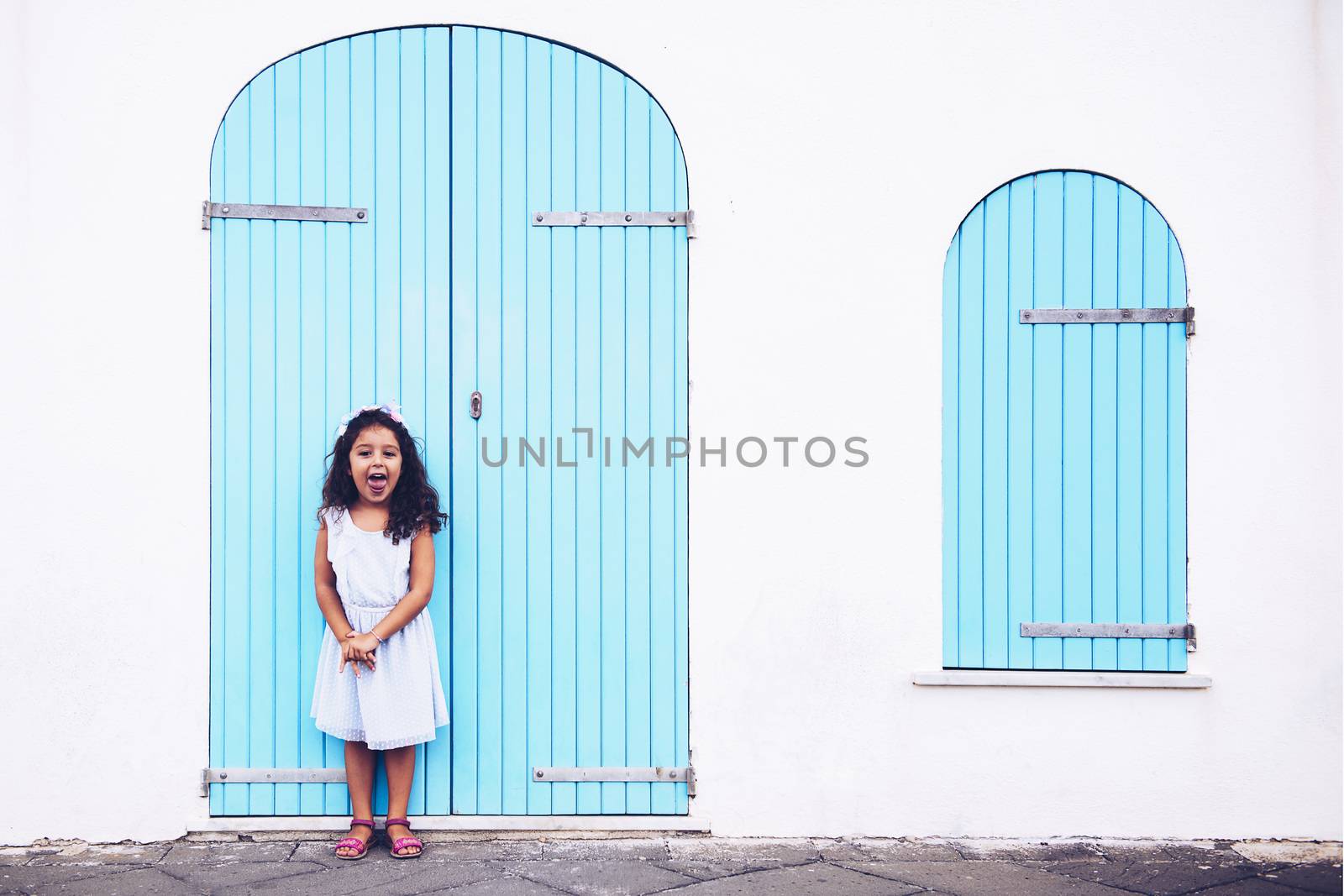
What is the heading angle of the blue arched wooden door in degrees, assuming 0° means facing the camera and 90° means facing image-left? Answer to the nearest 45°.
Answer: approximately 0°

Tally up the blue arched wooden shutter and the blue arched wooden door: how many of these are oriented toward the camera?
2

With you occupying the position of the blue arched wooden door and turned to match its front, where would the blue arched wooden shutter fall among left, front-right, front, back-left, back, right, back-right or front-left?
left

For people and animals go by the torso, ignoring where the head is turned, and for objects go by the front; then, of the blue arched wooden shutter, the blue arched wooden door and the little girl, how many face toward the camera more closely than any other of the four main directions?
3

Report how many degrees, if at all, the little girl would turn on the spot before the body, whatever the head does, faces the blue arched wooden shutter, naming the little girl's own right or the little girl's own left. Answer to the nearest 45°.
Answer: approximately 90° to the little girl's own left
